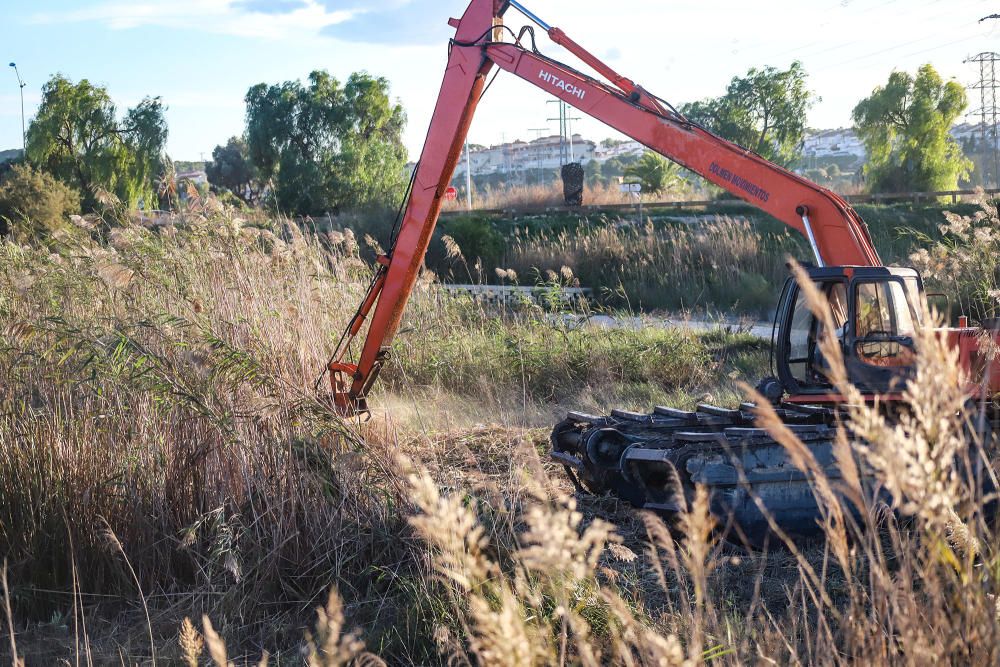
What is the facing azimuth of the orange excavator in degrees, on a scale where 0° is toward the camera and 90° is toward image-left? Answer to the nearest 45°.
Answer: approximately 90°

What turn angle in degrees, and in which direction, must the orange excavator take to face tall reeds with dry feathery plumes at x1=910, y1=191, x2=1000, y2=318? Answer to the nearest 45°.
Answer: approximately 135° to its right

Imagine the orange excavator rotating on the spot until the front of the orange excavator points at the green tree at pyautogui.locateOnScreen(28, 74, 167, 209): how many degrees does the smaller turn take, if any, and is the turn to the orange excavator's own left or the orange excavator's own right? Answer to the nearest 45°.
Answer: approximately 45° to the orange excavator's own right

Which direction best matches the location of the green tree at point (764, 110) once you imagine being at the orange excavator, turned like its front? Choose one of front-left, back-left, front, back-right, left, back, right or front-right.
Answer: right

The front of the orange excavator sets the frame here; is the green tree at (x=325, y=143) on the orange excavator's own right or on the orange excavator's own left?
on the orange excavator's own right

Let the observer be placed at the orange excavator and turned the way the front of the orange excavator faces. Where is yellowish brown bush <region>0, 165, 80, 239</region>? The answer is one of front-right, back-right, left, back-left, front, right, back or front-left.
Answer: front-right

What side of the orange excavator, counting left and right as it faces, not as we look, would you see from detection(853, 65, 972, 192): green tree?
right

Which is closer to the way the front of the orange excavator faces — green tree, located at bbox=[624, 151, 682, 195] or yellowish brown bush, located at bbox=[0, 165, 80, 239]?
the yellowish brown bush

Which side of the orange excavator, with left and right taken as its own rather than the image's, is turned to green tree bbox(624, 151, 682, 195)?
right

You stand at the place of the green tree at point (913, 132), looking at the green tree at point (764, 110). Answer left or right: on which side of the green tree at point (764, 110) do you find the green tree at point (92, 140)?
left
